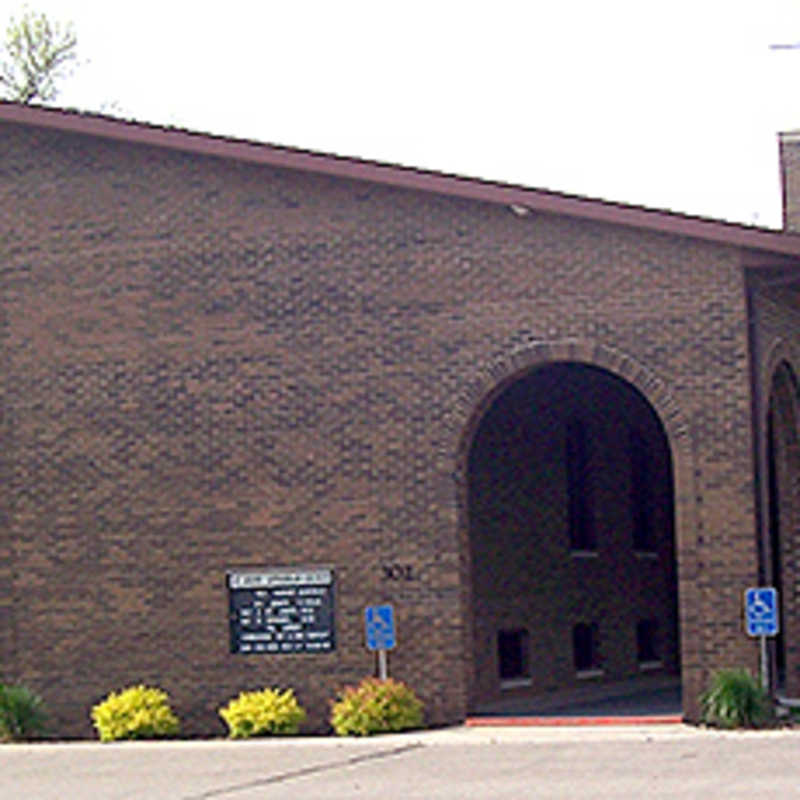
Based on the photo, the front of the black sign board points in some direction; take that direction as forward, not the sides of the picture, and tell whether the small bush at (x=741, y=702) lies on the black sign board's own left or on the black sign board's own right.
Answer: on the black sign board's own left

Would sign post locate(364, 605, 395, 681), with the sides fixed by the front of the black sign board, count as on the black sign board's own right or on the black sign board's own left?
on the black sign board's own left

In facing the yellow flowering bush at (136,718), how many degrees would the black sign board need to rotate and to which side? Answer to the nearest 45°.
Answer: approximately 90° to its right

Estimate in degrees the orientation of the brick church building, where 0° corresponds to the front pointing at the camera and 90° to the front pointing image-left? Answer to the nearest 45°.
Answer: approximately 0°
